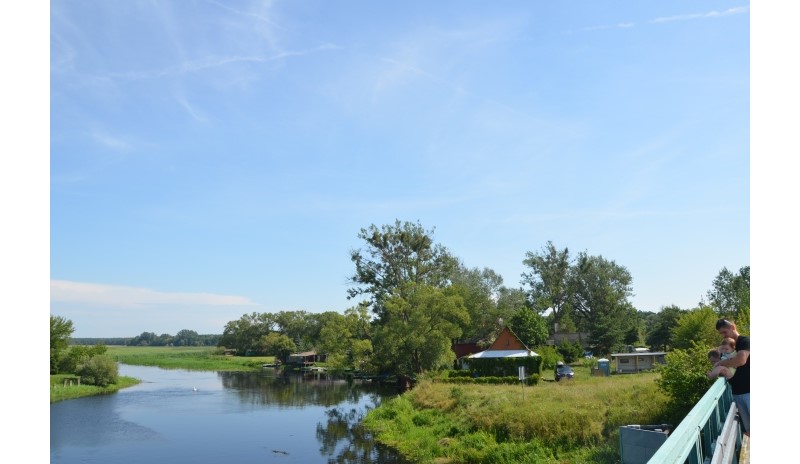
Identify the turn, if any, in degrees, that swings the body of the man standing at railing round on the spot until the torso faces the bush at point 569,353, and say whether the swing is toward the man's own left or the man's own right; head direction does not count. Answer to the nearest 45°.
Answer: approximately 90° to the man's own right

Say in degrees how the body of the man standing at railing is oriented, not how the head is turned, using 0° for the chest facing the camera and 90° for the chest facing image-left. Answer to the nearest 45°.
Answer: approximately 90°

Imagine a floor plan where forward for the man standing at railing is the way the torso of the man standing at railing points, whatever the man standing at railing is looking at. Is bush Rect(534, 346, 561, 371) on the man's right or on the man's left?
on the man's right

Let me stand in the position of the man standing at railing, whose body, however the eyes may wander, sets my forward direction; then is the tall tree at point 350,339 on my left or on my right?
on my right

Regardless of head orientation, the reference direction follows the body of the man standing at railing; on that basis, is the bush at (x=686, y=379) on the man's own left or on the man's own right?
on the man's own right

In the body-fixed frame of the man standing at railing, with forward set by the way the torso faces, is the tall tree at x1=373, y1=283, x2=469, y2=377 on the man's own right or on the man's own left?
on the man's own right

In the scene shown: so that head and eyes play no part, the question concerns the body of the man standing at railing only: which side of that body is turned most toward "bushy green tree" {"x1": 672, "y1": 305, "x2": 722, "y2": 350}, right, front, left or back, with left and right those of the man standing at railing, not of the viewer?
right
